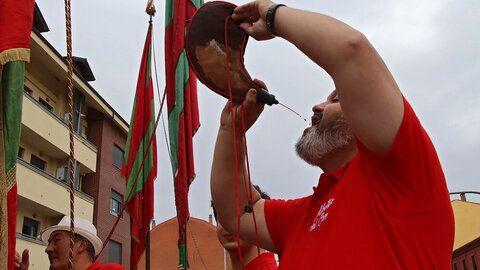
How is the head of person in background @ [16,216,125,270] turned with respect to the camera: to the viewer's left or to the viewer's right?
to the viewer's left

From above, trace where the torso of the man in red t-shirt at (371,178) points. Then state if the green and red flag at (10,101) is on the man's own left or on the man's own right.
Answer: on the man's own right

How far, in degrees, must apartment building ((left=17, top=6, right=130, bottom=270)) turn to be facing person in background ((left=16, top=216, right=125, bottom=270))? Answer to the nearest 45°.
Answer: approximately 45° to its right

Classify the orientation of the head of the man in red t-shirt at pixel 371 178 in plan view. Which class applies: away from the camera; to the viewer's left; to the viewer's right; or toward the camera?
to the viewer's left

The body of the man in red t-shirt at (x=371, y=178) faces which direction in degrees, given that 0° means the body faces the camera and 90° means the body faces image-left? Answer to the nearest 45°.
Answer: approximately 45°

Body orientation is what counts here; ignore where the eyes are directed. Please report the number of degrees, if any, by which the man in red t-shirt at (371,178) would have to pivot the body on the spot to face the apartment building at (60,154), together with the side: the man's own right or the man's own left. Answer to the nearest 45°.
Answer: approximately 90° to the man's own right

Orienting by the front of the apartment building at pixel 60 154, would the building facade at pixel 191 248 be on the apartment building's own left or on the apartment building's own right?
on the apartment building's own left

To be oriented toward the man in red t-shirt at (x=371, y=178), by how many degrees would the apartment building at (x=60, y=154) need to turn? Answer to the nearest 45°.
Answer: approximately 45° to its right

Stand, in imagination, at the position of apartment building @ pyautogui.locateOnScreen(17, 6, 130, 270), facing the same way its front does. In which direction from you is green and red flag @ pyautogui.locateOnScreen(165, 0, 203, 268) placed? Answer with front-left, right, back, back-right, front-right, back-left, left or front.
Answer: front-right

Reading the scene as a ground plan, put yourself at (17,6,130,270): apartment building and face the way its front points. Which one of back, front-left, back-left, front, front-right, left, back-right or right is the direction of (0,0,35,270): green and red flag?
front-right

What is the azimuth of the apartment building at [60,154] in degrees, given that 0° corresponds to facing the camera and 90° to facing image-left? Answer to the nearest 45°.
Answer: approximately 315°
